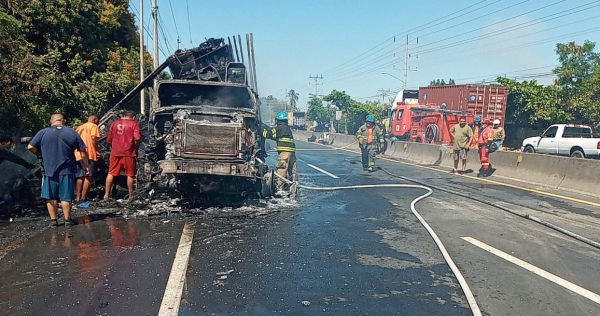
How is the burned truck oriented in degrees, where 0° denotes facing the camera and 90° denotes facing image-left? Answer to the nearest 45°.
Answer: approximately 0°

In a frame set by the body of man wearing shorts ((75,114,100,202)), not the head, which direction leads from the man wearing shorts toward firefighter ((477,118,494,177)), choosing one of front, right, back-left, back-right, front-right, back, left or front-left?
front-right

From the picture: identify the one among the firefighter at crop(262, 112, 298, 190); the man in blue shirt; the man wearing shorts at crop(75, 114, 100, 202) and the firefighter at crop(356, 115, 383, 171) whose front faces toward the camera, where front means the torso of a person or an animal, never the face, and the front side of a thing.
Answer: the firefighter at crop(356, 115, 383, 171)

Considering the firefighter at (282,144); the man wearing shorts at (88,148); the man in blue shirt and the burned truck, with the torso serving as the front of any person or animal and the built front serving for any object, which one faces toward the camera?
the burned truck

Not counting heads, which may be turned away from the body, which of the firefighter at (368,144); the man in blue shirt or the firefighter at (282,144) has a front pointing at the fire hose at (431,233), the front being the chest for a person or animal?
the firefighter at (368,144)

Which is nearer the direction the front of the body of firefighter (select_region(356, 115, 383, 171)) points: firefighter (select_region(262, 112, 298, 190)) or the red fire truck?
the firefighter

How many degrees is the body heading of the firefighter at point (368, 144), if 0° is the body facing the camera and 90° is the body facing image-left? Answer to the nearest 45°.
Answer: approximately 0°

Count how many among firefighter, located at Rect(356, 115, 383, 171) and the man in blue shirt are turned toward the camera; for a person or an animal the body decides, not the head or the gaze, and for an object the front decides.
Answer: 1

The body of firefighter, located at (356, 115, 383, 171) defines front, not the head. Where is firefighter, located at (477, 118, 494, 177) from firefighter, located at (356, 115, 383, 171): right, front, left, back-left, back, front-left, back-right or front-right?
left

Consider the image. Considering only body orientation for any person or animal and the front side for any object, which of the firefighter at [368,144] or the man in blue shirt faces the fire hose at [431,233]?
the firefighter

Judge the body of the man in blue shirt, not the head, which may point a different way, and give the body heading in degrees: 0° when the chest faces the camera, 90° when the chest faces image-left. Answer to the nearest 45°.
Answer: approximately 180°
